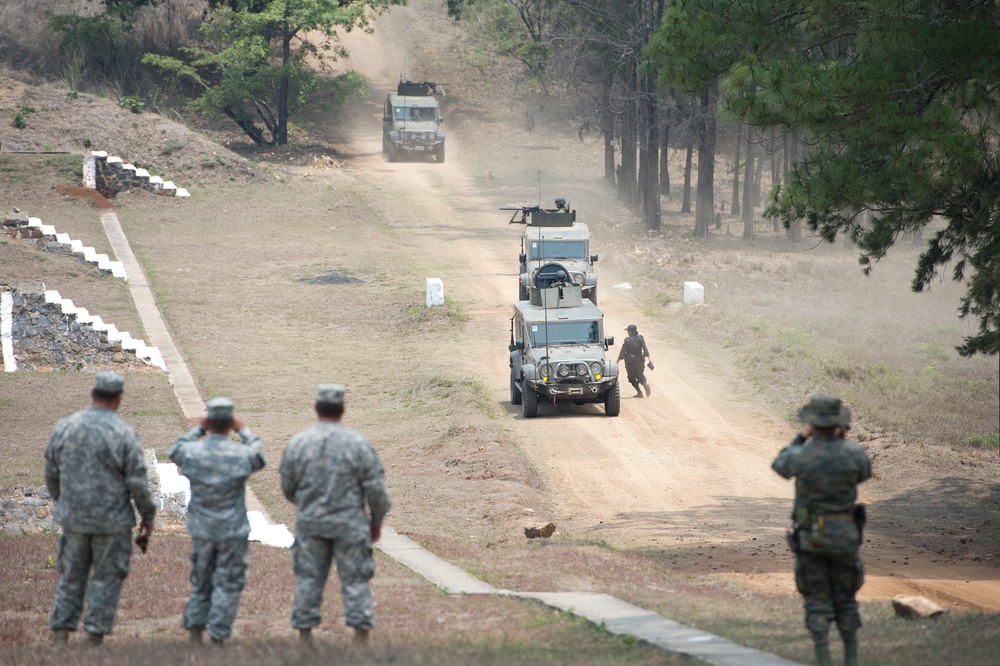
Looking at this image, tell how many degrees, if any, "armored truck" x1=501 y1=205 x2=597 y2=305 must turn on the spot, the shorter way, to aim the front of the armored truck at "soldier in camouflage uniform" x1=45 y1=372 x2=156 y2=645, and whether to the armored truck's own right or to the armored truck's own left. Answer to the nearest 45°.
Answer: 0° — it already faces them

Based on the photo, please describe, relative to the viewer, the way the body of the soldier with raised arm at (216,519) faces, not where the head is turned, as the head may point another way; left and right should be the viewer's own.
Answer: facing away from the viewer

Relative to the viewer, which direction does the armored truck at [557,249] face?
toward the camera

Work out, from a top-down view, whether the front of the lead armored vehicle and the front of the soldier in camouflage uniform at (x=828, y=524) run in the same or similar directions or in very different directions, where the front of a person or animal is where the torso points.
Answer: very different directions

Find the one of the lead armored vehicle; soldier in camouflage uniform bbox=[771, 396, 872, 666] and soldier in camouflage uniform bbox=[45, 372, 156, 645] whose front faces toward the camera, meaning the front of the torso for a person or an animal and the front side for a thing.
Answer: the lead armored vehicle

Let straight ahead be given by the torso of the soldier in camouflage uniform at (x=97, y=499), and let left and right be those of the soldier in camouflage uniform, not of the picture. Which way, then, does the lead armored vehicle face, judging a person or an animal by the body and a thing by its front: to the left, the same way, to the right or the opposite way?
the opposite way

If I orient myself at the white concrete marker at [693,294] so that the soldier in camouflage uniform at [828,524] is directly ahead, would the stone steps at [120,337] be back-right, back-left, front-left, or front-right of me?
front-right

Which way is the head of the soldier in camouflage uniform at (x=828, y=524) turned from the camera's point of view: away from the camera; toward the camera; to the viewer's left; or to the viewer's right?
away from the camera

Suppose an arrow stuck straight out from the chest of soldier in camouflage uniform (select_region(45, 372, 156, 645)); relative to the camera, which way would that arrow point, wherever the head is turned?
away from the camera

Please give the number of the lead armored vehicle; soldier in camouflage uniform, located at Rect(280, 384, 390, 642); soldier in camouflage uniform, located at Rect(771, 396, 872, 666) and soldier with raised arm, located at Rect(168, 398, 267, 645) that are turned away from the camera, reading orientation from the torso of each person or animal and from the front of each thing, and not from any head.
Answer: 3

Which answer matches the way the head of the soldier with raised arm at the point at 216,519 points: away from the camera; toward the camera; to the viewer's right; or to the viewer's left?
away from the camera

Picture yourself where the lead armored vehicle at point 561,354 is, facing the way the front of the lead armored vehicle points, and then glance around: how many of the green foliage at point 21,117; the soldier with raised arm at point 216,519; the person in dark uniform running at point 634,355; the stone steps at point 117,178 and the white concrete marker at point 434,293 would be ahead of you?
1

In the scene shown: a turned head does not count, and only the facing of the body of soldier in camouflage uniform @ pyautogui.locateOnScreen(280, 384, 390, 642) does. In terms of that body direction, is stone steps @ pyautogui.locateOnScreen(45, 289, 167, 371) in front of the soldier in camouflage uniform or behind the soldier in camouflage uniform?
in front

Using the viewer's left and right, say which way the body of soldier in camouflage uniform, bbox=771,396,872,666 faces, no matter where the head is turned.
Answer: facing away from the viewer

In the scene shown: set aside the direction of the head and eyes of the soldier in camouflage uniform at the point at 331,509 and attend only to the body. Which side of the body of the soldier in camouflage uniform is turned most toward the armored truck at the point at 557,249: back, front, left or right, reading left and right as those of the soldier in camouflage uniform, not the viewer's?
front

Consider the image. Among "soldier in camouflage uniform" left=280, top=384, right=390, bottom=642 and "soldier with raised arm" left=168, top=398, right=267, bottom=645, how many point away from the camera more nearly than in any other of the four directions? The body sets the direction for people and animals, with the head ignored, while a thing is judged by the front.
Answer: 2

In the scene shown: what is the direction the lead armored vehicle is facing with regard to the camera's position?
facing the viewer

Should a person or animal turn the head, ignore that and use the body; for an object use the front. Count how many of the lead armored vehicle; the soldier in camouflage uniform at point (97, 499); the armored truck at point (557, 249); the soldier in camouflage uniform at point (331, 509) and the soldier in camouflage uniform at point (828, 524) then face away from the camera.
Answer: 3

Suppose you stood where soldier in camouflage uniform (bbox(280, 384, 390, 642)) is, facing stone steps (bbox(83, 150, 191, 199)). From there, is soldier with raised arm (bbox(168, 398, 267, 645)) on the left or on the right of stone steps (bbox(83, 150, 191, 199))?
left

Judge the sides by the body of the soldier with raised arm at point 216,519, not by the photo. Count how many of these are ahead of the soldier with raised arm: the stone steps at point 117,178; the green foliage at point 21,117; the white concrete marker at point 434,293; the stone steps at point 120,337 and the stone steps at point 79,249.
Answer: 5
